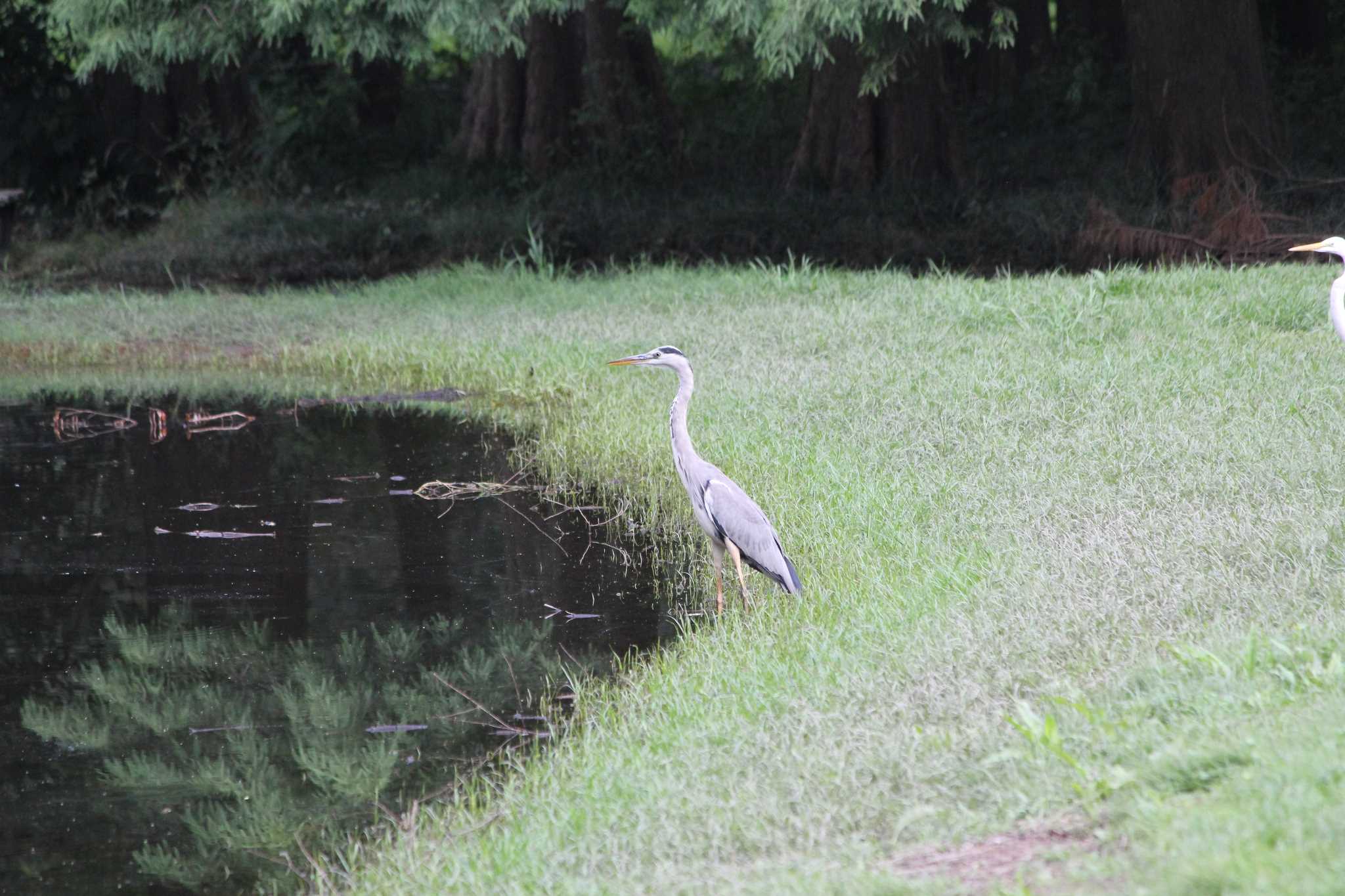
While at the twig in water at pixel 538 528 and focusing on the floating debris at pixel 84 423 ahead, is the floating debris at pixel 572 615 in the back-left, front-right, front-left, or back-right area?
back-left

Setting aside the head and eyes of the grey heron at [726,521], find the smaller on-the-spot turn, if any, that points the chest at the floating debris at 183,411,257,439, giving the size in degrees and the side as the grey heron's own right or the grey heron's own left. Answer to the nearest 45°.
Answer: approximately 45° to the grey heron's own right

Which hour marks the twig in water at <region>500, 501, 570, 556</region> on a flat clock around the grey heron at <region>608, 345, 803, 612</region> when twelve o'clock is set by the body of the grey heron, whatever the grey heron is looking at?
The twig in water is roughly at 2 o'clock from the grey heron.

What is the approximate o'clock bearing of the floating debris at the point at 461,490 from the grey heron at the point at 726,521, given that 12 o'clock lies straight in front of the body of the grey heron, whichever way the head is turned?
The floating debris is roughly at 2 o'clock from the grey heron.

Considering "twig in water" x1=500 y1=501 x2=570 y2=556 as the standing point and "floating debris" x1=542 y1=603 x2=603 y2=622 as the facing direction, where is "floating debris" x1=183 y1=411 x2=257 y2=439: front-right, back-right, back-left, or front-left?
back-right

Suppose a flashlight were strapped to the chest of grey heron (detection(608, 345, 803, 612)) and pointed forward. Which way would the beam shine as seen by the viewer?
to the viewer's left

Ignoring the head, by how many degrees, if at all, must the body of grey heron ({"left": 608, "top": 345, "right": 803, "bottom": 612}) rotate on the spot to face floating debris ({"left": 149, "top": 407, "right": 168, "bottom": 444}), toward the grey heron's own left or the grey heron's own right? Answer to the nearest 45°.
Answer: approximately 45° to the grey heron's own right
